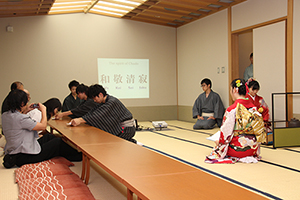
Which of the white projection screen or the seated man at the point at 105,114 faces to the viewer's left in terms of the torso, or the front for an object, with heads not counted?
the seated man

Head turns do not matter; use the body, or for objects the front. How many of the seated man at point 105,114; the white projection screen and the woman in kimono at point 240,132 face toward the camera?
1

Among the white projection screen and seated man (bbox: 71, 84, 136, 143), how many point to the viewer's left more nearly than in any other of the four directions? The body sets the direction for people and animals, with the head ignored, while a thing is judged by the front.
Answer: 1

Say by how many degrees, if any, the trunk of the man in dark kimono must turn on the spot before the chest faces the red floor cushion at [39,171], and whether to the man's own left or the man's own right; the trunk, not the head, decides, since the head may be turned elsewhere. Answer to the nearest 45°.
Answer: approximately 45° to the man's own left

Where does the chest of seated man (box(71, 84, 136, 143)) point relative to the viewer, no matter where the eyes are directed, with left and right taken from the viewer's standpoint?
facing to the left of the viewer

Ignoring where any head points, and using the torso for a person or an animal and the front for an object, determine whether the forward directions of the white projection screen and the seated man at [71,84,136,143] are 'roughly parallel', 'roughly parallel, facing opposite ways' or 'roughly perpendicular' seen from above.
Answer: roughly perpendicular

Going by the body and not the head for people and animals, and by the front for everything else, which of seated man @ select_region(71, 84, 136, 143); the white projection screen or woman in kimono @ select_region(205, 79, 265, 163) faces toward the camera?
the white projection screen

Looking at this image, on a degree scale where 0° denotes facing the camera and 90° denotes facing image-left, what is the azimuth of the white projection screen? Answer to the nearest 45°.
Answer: approximately 0°

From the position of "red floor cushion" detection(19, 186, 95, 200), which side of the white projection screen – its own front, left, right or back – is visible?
front

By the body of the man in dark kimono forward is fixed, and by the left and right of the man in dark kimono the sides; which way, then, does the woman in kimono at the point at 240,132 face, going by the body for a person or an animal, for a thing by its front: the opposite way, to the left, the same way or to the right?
to the right

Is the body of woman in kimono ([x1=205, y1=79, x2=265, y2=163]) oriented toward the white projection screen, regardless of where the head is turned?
yes

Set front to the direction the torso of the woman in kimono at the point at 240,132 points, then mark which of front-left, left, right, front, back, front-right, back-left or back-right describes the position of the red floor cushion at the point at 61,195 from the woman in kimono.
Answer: left

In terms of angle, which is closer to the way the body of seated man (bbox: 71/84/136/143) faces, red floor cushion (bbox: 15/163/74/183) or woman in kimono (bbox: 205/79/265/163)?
the red floor cushion
